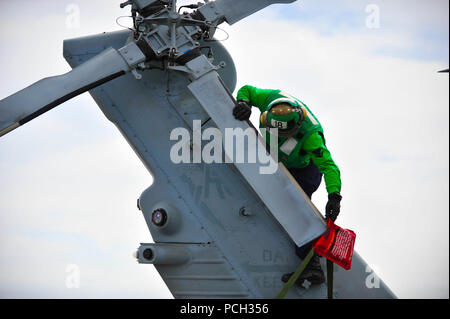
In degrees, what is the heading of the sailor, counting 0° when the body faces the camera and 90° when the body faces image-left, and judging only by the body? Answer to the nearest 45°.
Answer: approximately 45°
